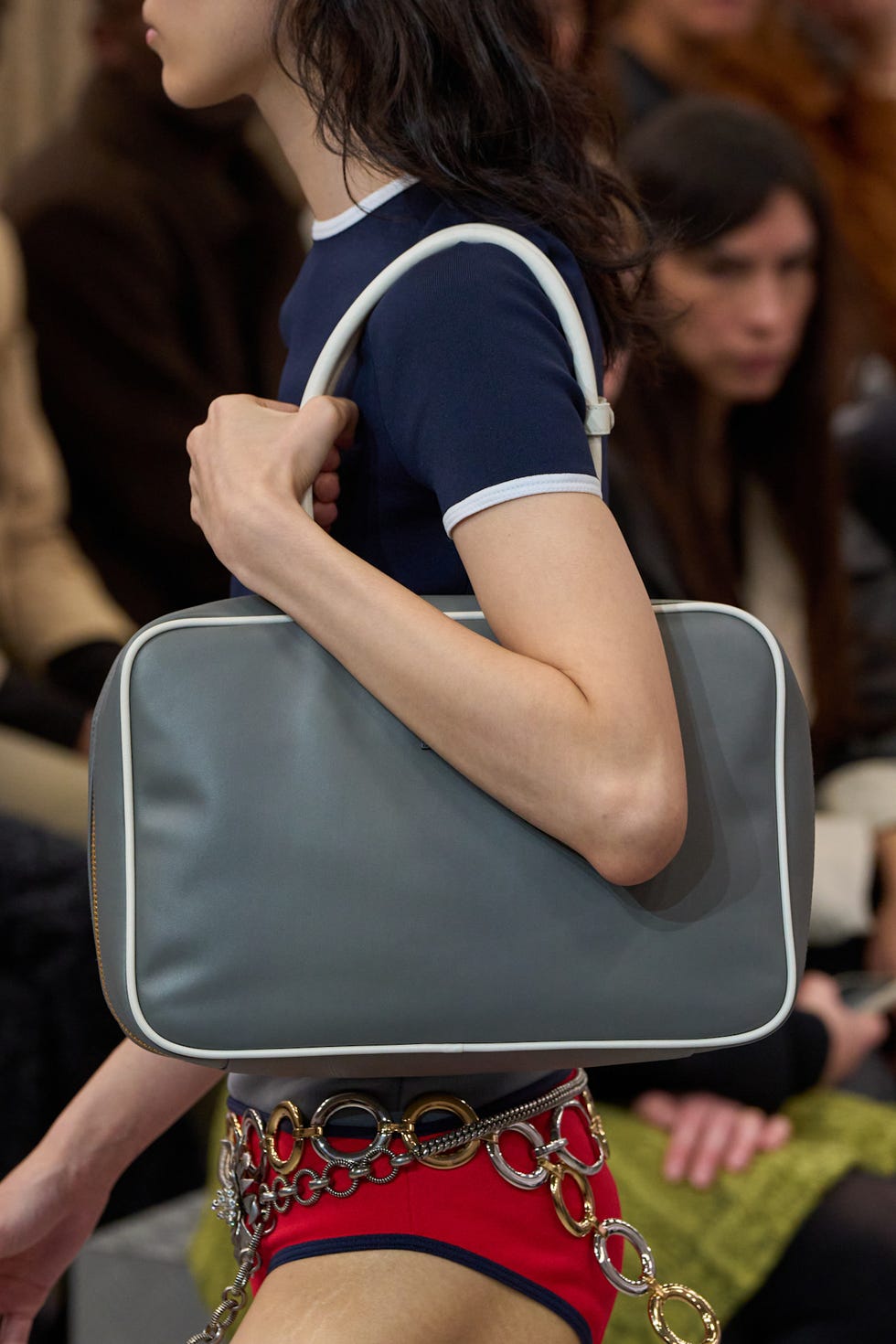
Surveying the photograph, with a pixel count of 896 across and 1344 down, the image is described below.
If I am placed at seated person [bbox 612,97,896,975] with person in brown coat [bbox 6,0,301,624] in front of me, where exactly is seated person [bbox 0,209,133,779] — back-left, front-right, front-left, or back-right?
front-left

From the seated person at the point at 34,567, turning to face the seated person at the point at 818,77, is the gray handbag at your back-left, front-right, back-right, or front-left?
back-right

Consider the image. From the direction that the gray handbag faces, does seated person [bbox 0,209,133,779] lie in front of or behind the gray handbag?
behind

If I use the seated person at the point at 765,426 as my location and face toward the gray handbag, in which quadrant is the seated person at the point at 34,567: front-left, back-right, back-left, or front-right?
front-right

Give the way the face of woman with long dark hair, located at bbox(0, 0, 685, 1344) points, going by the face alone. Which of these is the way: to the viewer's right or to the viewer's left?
to the viewer's left

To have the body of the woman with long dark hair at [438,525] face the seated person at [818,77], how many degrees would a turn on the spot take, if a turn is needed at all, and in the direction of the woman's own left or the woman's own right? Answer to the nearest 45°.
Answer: approximately 135° to the woman's own right

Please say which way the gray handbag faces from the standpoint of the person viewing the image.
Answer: facing the viewer

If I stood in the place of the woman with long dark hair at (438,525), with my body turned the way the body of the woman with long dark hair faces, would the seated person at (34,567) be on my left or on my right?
on my right

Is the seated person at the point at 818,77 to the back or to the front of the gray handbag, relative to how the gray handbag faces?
to the back

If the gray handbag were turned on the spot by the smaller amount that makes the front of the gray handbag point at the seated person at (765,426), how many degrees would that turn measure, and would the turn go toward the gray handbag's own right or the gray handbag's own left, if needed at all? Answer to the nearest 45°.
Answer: approximately 135° to the gray handbag's own left

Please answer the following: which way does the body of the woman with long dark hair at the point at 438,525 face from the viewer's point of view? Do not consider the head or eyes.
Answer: to the viewer's left

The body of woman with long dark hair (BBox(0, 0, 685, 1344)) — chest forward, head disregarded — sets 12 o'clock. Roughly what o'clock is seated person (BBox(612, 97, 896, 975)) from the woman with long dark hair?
The seated person is roughly at 4 o'clock from the woman with long dark hair.
